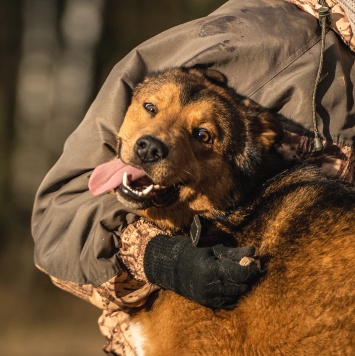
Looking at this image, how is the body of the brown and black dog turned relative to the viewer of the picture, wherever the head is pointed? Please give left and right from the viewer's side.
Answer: facing to the left of the viewer
